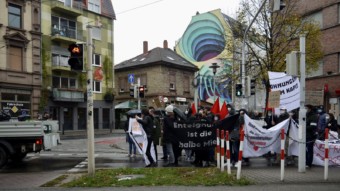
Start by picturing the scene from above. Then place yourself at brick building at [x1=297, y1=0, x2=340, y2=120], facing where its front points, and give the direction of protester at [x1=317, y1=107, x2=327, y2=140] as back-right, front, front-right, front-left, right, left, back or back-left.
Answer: front-left

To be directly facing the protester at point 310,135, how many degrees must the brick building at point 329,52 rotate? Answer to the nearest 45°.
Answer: approximately 45° to its left

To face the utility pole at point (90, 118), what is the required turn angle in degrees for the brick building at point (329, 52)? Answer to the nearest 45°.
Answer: approximately 45° to its left

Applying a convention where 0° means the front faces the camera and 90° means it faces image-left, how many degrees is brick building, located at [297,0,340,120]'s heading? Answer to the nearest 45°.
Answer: approximately 45°
